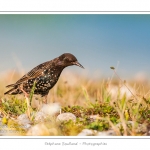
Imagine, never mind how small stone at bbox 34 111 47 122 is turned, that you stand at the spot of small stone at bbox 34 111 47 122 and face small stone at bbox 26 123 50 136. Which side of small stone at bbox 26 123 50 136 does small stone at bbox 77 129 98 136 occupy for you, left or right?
left

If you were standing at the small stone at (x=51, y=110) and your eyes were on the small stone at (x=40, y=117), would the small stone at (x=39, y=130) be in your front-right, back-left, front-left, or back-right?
front-left

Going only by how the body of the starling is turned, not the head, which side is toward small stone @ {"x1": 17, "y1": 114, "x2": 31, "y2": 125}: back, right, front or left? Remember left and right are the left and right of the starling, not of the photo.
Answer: right

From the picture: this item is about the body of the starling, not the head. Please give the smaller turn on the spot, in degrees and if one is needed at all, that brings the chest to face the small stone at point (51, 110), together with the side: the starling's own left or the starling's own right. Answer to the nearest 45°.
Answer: approximately 90° to the starling's own right

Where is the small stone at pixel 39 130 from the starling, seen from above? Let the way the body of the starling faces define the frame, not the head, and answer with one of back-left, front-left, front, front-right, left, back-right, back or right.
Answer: right

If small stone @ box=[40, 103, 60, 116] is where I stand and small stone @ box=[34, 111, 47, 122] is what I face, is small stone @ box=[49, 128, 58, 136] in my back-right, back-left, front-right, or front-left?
front-left

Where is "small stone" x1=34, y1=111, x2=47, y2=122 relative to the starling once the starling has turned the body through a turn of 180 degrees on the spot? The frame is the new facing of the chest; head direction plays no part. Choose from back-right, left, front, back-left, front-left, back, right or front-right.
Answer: left

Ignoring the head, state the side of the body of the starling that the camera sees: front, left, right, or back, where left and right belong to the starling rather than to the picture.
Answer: right

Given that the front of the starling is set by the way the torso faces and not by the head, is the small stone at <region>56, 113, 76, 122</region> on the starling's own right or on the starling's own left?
on the starling's own right

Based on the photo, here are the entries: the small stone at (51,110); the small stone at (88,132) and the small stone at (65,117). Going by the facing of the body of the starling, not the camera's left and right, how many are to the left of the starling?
0

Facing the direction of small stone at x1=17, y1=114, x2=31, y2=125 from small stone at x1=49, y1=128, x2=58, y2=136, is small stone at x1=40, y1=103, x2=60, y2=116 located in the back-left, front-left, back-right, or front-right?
front-right

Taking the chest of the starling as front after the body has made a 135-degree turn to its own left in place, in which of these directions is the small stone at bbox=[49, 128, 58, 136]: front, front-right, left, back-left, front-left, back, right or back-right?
back-left
